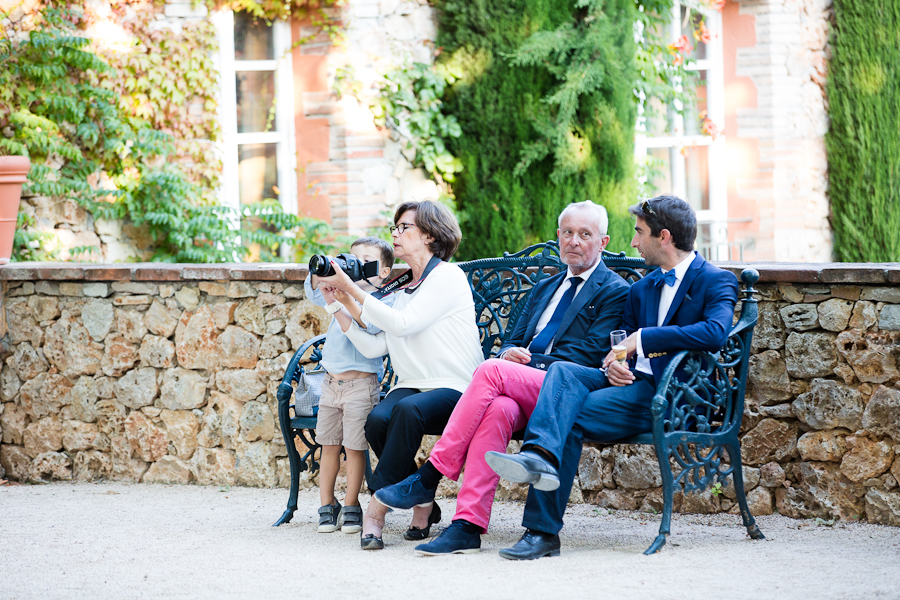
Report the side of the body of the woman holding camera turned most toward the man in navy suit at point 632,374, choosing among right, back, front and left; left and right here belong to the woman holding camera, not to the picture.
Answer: left

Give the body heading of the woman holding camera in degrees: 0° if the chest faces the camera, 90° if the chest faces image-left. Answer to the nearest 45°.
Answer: approximately 45°

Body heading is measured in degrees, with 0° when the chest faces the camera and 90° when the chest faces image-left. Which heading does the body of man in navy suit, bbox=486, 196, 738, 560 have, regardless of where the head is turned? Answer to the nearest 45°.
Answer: approximately 45°

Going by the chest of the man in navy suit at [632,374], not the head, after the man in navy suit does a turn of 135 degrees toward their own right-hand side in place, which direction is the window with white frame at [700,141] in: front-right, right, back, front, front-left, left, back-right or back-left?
front

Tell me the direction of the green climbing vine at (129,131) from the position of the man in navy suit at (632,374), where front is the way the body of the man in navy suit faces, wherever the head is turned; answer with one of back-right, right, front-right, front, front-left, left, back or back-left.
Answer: right

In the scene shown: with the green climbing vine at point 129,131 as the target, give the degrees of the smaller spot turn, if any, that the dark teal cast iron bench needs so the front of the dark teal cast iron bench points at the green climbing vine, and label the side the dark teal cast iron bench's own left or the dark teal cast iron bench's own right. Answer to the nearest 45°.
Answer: approximately 90° to the dark teal cast iron bench's own right

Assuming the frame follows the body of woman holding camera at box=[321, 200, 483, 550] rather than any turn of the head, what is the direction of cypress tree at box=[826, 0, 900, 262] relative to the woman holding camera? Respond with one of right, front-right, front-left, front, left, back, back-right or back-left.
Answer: back

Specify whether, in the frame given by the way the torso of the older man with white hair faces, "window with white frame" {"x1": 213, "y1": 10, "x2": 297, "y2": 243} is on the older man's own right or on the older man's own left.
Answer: on the older man's own right

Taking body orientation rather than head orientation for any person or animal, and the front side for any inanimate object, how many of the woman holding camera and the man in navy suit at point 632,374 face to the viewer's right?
0

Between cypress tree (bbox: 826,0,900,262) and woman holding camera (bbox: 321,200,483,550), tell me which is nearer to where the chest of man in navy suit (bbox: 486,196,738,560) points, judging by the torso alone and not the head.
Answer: the woman holding camera

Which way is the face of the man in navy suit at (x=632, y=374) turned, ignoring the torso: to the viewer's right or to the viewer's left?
to the viewer's left

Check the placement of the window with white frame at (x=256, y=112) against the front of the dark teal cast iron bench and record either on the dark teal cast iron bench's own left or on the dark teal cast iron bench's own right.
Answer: on the dark teal cast iron bench's own right

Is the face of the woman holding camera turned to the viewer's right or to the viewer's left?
to the viewer's left
